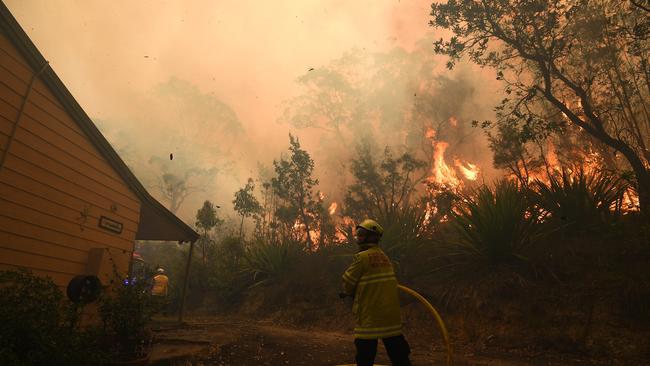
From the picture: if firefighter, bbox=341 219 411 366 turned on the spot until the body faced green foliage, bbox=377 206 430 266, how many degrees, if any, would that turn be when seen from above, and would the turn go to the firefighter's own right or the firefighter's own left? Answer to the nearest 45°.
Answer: approximately 45° to the firefighter's own right

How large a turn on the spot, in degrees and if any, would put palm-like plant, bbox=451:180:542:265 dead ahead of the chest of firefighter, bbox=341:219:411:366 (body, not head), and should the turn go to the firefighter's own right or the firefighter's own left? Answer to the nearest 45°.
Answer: approximately 90° to the firefighter's own right

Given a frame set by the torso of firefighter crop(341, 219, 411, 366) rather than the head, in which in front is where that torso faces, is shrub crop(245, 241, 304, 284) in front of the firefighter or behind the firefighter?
in front

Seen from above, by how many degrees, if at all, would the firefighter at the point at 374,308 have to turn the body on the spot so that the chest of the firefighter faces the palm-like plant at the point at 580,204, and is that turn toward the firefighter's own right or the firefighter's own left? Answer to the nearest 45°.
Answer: approximately 90° to the firefighter's own right

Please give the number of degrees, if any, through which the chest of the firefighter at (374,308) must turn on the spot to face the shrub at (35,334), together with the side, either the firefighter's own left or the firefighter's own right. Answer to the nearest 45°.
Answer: approximately 45° to the firefighter's own left

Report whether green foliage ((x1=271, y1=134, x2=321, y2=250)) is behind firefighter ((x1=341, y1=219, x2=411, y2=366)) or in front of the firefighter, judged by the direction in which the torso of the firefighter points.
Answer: in front

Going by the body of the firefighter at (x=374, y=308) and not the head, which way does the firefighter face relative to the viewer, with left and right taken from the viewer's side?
facing away from the viewer and to the left of the viewer
